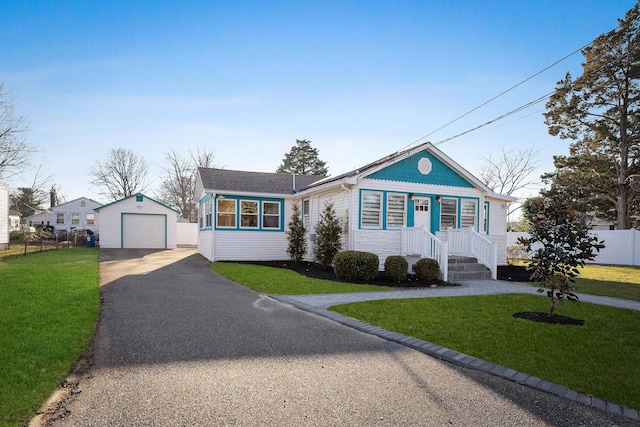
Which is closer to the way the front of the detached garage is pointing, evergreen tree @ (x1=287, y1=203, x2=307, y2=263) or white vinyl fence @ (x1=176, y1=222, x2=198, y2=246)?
the evergreen tree

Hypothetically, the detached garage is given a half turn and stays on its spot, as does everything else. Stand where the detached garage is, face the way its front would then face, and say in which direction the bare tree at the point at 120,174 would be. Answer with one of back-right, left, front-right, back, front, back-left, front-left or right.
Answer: front

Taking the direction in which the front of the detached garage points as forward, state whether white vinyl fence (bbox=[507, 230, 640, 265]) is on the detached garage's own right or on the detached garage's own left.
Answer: on the detached garage's own left

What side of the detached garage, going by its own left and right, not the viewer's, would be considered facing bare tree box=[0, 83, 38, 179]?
right

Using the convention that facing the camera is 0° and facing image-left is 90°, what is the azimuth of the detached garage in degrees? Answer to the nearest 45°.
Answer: approximately 0°

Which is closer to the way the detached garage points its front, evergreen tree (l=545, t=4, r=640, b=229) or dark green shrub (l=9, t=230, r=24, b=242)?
the evergreen tree

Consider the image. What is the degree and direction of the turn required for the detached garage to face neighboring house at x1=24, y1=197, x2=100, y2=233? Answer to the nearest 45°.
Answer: approximately 180°

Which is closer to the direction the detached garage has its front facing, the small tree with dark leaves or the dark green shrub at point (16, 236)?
the small tree with dark leaves
